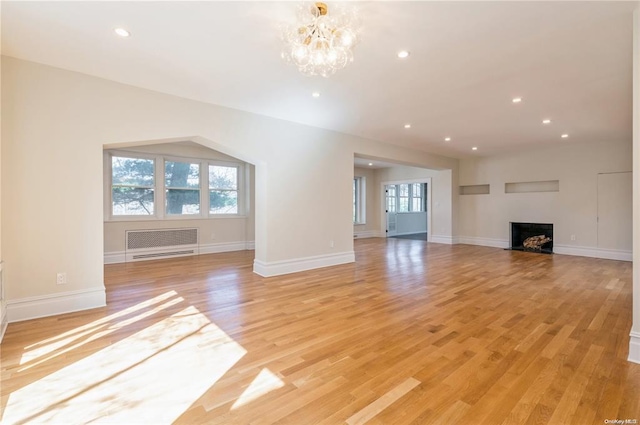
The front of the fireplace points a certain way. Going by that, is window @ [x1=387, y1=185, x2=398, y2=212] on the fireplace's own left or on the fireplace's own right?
on the fireplace's own right

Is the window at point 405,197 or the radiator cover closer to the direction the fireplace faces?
the radiator cover

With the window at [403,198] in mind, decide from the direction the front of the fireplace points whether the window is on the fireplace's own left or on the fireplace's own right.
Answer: on the fireplace's own right

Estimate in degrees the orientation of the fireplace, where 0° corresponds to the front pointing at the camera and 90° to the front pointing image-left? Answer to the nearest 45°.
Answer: approximately 0°

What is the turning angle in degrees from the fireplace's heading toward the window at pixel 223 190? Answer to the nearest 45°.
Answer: approximately 45° to its right

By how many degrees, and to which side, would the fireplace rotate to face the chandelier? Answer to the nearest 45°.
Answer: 0° — it already faces it

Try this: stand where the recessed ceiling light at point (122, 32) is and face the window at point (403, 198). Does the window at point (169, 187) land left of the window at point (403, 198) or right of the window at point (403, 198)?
left

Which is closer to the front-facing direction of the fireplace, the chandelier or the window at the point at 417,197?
the chandelier

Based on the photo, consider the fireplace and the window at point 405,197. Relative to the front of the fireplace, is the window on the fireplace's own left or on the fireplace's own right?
on the fireplace's own right

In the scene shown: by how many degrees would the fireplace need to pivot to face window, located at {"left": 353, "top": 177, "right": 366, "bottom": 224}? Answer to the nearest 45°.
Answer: approximately 90° to its right

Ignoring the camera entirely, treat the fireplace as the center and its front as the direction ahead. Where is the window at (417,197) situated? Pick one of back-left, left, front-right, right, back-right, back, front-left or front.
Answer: back-right

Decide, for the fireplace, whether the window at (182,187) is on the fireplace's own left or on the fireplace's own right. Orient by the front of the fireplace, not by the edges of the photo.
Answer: on the fireplace's own right
